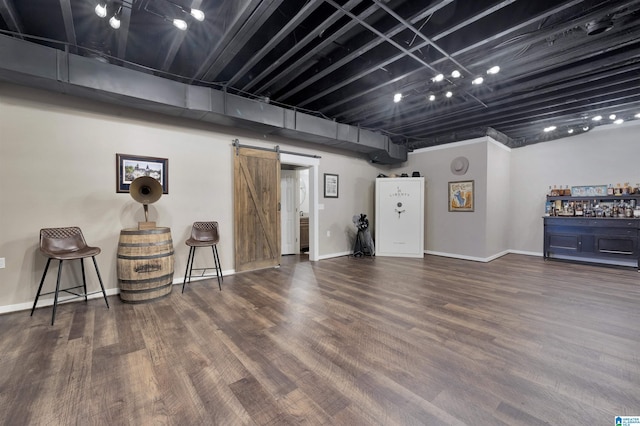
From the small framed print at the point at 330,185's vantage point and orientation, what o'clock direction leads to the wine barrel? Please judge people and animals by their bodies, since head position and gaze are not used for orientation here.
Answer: The wine barrel is roughly at 3 o'clock from the small framed print.

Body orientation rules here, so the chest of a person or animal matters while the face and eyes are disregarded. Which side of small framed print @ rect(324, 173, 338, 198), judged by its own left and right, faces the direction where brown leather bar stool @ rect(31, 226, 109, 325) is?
right

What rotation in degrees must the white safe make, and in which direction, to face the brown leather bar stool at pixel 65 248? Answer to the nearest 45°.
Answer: approximately 45° to its right

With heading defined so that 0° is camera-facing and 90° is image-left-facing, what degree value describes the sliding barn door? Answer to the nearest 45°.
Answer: approximately 315°

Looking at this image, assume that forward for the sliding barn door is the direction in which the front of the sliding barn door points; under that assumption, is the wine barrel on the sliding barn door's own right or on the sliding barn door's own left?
on the sliding barn door's own right

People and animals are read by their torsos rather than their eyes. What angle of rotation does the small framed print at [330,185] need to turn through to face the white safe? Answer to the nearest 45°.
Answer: approximately 45° to its left
